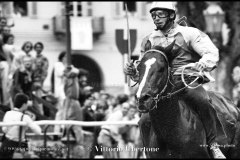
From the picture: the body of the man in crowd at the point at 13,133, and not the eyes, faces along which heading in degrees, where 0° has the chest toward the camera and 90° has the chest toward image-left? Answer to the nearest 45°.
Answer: approximately 225°

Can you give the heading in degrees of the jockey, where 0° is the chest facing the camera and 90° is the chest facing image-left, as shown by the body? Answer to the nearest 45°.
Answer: approximately 45°

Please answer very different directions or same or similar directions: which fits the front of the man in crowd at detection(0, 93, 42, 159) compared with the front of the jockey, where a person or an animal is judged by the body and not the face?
very different directions

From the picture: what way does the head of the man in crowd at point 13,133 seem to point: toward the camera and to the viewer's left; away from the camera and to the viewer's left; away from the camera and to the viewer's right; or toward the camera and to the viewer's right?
away from the camera and to the viewer's right

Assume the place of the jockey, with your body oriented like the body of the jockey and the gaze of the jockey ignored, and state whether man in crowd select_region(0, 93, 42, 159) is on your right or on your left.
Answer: on your right

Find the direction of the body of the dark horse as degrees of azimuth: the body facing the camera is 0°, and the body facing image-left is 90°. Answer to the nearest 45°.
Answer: approximately 45°

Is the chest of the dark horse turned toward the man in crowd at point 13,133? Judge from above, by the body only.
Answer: no

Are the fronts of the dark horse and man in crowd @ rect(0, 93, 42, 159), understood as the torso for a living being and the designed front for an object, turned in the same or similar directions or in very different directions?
very different directions
